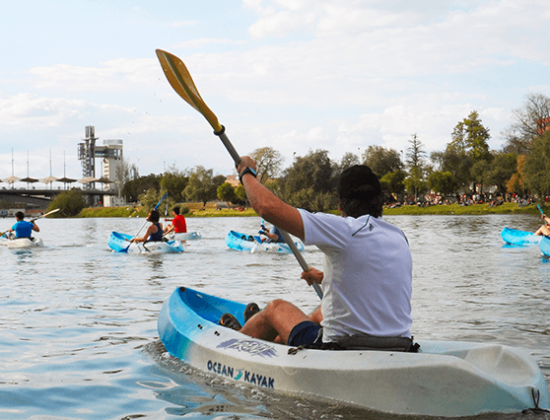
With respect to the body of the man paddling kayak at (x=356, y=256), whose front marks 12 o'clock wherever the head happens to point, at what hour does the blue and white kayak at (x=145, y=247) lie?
The blue and white kayak is roughly at 1 o'clock from the man paddling kayak.

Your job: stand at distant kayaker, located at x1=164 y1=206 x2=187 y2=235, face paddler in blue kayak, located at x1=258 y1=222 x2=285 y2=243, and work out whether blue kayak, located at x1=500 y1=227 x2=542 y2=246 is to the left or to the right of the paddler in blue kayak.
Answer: left

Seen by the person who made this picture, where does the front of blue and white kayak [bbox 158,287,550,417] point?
facing away from the viewer and to the left of the viewer

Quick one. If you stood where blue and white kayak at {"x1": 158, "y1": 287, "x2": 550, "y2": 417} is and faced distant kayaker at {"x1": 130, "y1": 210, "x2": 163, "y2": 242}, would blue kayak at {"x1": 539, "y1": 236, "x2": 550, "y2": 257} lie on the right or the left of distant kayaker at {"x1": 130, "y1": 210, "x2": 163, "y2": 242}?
right

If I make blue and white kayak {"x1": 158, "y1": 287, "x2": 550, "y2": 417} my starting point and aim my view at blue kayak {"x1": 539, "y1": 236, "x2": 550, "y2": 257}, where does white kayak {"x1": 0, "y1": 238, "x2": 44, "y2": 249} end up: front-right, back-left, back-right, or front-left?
front-left

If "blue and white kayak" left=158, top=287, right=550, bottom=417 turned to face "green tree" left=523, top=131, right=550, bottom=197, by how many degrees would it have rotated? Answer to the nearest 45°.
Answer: approximately 45° to its right

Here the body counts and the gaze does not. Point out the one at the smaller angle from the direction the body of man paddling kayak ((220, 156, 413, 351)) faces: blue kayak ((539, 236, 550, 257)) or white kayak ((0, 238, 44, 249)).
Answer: the white kayak

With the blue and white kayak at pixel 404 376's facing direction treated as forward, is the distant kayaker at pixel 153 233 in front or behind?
in front

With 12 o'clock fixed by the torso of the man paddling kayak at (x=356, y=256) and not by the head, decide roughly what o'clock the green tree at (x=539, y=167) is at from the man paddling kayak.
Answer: The green tree is roughly at 2 o'clock from the man paddling kayak.

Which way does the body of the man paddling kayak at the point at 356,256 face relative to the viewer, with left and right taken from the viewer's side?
facing away from the viewer and to the left of the viewer

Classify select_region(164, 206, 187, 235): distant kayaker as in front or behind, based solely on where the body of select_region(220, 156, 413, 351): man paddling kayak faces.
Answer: in front

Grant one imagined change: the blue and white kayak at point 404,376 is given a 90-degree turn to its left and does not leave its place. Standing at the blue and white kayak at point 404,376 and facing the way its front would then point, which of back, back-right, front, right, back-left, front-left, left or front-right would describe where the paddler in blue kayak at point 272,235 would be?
back-right
